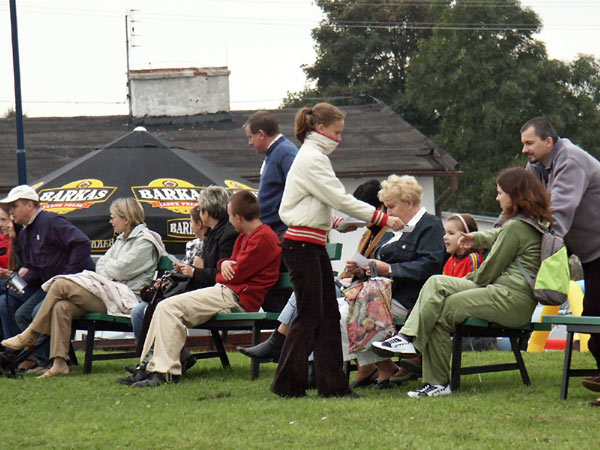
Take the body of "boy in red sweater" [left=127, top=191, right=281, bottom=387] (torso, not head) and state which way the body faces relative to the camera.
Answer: to the viewer's left

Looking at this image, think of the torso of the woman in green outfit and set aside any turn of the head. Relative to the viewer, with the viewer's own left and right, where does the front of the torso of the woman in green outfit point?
facing to the left of the viewer

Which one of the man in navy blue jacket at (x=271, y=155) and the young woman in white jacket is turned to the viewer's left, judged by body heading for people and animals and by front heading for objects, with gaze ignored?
the man in navy blue jacket

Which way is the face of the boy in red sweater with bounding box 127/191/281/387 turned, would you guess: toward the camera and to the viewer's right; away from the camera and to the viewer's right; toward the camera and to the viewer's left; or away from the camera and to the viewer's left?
away from the camera and to the viewer's left

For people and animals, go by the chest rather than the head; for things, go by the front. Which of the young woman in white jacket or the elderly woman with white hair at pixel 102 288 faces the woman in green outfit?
the young woman in white jacket

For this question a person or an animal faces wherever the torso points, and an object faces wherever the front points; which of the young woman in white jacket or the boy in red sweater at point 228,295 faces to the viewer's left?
the boy in red sweater

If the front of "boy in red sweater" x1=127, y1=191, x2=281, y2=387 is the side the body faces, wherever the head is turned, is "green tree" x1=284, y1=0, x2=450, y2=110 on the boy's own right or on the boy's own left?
on the boy's own right

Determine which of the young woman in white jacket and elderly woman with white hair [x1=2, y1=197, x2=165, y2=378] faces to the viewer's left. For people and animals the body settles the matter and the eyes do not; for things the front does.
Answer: the elderly woman with white hair

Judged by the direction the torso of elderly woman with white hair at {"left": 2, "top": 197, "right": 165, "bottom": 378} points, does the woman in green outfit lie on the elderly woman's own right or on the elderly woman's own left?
on the elderly woman's own left

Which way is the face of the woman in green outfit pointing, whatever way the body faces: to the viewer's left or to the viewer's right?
to the viewer's left
